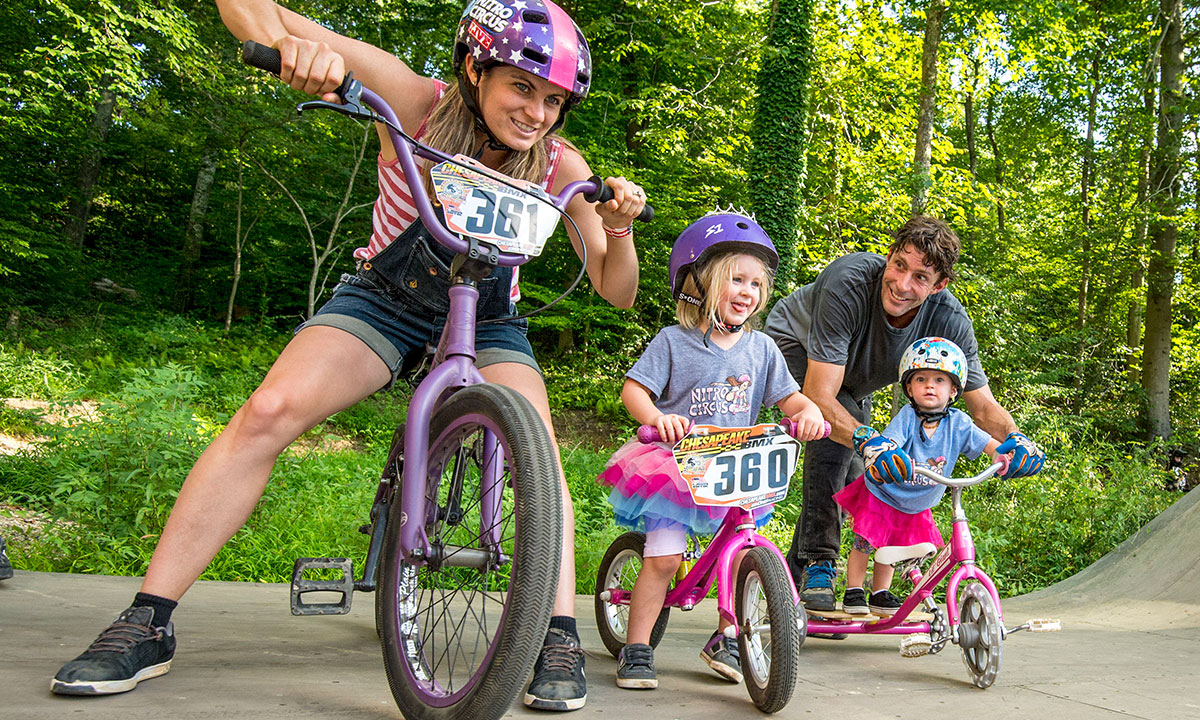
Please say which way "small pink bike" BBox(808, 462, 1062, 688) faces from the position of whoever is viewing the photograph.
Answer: facing the viewer and to the right of the viewer

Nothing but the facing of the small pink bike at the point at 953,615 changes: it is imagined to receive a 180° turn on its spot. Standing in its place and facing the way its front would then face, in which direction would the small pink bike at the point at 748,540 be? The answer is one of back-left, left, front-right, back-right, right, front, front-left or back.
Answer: left

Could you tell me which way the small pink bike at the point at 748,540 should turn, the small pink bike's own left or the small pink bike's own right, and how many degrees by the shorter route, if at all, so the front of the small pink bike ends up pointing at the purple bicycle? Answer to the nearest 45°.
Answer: approximately 90° to the small pink bike's own right

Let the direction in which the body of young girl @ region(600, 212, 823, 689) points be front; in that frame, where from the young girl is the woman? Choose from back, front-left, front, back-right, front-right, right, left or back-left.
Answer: right

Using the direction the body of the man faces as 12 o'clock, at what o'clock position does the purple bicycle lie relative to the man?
The purple bicycle is roughly at 2 o'clock from the man.

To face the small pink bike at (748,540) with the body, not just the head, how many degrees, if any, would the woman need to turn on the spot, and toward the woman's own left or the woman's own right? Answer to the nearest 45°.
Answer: approximately 90° to the woman's own left

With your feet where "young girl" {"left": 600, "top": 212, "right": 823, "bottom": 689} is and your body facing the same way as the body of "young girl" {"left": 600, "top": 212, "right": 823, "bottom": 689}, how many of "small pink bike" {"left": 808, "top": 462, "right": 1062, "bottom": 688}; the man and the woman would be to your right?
1

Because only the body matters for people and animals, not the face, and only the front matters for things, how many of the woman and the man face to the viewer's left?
0

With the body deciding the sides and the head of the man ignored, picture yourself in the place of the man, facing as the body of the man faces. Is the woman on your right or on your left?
on your right

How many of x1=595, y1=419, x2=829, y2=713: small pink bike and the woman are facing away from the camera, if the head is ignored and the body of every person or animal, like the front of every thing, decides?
0
